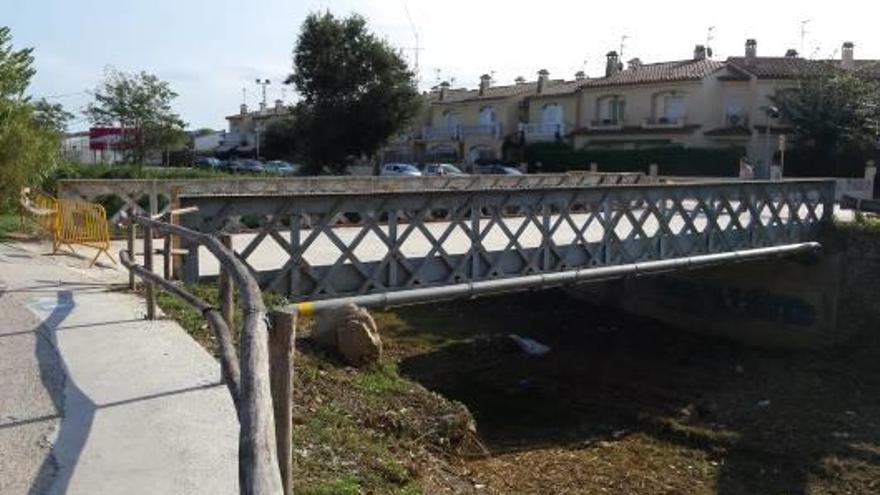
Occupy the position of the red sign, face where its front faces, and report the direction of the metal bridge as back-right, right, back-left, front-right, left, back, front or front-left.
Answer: front

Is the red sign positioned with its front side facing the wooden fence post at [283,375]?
yes

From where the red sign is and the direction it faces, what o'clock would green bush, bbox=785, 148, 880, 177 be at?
The green bush is roughly at 10 o'clock from the red sign.

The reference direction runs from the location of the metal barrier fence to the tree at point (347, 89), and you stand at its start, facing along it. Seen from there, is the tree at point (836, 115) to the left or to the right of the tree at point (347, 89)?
right

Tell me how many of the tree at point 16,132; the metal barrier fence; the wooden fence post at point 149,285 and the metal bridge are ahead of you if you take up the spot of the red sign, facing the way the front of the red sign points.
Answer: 4

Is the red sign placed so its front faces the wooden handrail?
yes

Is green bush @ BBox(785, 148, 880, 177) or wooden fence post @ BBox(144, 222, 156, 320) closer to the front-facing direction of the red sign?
the wooden fence post

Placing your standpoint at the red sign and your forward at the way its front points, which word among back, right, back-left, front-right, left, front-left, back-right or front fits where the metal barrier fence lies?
front

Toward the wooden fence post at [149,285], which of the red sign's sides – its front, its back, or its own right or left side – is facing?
front

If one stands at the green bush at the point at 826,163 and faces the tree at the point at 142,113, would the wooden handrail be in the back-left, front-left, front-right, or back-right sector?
front-left

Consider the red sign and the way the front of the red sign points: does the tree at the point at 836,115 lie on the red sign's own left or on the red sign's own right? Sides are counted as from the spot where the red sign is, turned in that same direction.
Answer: on the red sign's own left

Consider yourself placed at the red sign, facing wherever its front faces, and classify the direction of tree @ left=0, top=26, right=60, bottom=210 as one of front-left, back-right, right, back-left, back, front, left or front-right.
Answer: front

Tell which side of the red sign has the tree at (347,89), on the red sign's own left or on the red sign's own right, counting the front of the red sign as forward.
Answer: on the red sign's own left

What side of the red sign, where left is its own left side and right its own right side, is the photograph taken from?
front
